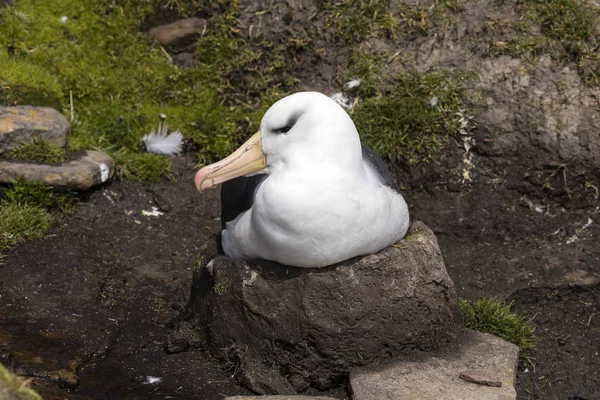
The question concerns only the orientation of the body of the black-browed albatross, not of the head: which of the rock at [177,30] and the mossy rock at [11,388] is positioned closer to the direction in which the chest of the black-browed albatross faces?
the mossy rock

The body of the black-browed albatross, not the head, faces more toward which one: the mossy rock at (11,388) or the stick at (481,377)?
the mossy rock

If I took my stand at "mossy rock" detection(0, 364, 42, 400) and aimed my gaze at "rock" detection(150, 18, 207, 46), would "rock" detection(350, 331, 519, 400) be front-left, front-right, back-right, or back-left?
front-right

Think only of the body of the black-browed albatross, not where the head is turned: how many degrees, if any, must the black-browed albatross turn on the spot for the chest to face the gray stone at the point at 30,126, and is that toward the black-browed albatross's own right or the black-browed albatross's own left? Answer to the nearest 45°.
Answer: approximately 135° to the black-browed albatross's own right

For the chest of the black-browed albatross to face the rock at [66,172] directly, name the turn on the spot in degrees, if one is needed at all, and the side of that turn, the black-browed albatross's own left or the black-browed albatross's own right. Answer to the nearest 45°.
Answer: approximately 135° to the black-browed albatross's own right

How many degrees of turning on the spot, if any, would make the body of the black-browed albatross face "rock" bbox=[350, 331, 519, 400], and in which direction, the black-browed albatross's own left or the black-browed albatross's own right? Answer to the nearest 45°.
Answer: approximately 45° to the black-browed albatross's own left

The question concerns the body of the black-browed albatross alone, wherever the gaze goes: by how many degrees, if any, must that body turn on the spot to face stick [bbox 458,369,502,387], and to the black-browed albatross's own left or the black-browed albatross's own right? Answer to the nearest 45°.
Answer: approximately 90° to the black-browed albatross's own left

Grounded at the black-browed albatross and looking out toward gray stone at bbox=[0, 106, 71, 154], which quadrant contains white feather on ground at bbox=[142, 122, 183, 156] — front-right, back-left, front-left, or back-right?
front-right

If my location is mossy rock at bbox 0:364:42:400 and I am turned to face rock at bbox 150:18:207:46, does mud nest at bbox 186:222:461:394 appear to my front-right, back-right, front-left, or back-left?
front-right

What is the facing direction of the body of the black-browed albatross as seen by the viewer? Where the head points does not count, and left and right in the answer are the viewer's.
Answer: facing the viewer
